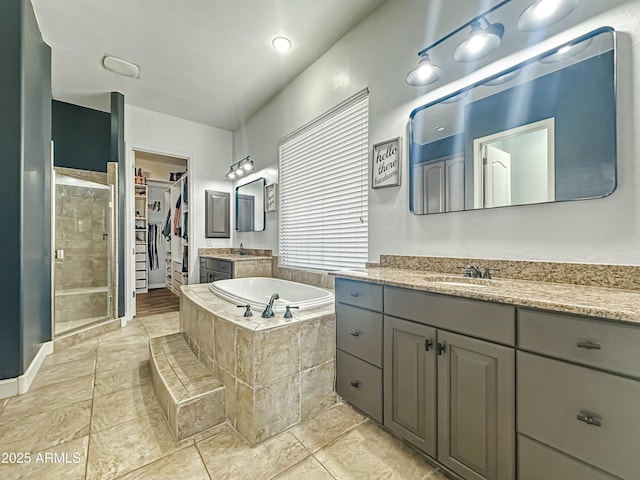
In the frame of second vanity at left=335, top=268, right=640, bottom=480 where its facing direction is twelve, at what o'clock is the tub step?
The tub step is roughly at 1 o'clock from the second vanity.

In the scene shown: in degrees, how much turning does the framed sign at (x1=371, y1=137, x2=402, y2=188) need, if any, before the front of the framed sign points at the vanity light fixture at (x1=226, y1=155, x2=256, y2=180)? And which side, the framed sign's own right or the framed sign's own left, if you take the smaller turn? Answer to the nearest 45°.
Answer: approximately 90° to the framed sign's own right

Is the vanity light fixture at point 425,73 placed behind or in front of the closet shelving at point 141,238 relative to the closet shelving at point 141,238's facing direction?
in front

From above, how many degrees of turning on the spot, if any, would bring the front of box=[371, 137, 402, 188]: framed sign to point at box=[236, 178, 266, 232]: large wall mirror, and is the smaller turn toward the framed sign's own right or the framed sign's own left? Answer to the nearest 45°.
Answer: approximately 90° to the framed sign's own right

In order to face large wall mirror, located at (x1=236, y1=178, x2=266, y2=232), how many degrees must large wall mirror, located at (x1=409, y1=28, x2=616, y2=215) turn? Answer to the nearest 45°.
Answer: approximately 45° to its right

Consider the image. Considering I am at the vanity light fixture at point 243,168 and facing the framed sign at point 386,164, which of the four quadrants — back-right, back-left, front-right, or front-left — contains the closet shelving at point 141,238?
back-right

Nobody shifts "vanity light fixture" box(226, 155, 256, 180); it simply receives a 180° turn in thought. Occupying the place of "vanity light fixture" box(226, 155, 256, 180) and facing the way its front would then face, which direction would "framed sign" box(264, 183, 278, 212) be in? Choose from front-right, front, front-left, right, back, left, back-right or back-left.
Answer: right

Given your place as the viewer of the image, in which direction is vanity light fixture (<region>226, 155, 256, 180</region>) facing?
facing the viewer and to the left of the viewer

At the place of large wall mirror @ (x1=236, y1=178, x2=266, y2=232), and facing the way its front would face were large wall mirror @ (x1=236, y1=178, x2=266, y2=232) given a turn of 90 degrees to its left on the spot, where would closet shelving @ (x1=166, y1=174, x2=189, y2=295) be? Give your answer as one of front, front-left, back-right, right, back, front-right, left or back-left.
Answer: back

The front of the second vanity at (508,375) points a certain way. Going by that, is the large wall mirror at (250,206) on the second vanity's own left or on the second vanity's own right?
on the second vanity's own right

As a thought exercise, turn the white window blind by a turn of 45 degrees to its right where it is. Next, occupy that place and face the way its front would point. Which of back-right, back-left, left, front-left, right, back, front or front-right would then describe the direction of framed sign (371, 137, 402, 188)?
back-left

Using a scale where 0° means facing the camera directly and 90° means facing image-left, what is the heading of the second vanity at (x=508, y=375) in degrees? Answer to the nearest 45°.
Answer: approximately 45°

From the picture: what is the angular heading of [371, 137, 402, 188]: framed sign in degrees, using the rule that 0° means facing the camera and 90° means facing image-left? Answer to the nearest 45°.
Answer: approximately 45°
